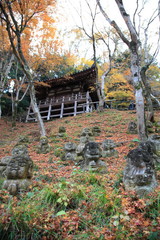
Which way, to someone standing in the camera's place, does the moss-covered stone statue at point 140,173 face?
facing the viewer and to the left of the viewer

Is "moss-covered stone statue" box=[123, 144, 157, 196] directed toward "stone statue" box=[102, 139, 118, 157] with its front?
no

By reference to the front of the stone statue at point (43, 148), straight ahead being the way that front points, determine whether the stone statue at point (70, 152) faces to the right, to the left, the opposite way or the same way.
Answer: the same way

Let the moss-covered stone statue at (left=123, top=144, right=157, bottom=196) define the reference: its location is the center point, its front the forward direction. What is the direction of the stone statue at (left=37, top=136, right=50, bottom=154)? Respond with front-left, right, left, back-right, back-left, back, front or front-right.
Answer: right

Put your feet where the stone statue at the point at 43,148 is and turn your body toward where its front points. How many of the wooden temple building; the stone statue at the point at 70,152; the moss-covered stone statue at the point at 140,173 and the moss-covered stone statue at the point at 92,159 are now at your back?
1

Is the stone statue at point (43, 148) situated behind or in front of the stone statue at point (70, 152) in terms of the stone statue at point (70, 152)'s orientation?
behind

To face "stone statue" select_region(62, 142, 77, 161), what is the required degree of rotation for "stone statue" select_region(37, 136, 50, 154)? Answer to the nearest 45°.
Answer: approximately 45° to its left

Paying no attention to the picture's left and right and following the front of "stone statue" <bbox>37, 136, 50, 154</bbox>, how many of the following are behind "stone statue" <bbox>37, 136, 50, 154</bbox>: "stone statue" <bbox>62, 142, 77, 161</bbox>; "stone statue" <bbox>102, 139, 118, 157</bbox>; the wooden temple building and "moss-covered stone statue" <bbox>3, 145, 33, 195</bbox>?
1

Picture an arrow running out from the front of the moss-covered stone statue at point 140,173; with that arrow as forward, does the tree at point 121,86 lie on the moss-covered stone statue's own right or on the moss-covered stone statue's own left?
on the moss-covered stone statue's own right

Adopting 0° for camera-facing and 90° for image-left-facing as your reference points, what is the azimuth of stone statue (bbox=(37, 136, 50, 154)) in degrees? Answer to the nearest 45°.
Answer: approximately 0°

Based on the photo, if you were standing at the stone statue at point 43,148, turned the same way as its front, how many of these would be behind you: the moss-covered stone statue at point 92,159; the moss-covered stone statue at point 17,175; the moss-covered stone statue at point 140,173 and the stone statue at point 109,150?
0

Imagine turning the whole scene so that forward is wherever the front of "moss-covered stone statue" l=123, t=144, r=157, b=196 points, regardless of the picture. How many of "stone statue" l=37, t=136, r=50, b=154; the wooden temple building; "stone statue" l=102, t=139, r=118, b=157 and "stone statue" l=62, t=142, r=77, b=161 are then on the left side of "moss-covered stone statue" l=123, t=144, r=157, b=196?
0

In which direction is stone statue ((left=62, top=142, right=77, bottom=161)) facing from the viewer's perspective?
toward the camera

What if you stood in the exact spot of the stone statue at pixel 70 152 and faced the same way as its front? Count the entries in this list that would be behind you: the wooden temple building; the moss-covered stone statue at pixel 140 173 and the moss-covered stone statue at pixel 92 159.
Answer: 1

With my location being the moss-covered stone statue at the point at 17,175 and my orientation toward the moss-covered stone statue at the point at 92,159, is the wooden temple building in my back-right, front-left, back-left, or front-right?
front-left

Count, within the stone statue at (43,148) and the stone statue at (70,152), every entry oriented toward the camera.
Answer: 2
